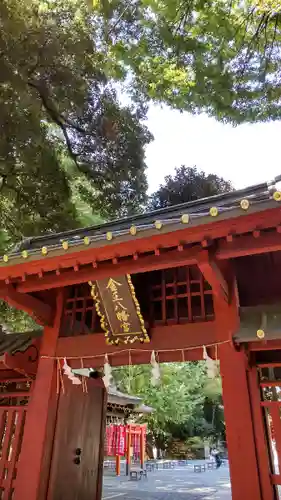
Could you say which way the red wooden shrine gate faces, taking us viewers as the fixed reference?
facing the viewer and to the left of the viewer

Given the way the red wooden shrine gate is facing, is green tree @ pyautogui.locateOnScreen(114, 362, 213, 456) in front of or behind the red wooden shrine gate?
behind
